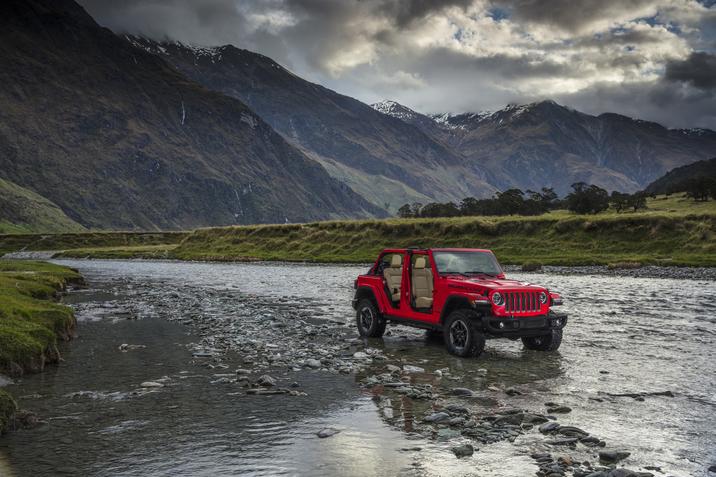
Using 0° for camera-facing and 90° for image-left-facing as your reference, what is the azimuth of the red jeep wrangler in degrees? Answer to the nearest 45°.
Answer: approximately 315°

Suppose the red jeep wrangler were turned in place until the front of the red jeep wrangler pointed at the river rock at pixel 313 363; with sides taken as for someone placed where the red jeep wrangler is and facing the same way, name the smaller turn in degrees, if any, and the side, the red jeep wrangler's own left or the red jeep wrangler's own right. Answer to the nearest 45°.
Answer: approximately 90° to the red jeep wrangler's own right

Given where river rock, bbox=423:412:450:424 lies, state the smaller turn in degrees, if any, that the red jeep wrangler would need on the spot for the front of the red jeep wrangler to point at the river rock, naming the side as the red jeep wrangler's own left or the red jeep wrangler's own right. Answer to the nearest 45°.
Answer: approximately 45° to the red jeep wrangler's own right

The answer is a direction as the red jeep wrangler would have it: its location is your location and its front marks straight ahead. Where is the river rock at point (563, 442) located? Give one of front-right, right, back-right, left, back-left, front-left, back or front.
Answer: front-right

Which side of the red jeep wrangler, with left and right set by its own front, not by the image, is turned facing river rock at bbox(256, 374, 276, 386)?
right

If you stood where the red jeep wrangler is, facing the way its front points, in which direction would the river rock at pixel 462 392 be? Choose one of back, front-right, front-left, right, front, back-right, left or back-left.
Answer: front-right

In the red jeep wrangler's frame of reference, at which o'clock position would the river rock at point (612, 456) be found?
The river rock is roughly at 1 o'clock from the red jeep wrangler.

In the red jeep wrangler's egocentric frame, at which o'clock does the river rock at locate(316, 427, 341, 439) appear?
The river rock is roughly at 2 o'clock from the red jeep wrangler.

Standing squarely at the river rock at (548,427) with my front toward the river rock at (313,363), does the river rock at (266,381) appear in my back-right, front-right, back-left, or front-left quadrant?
front-left

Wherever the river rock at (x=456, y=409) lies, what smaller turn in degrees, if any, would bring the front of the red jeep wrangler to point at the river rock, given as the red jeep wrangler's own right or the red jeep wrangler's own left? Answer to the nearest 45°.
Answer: approximately 45° to the red jeep wrangler's own right
